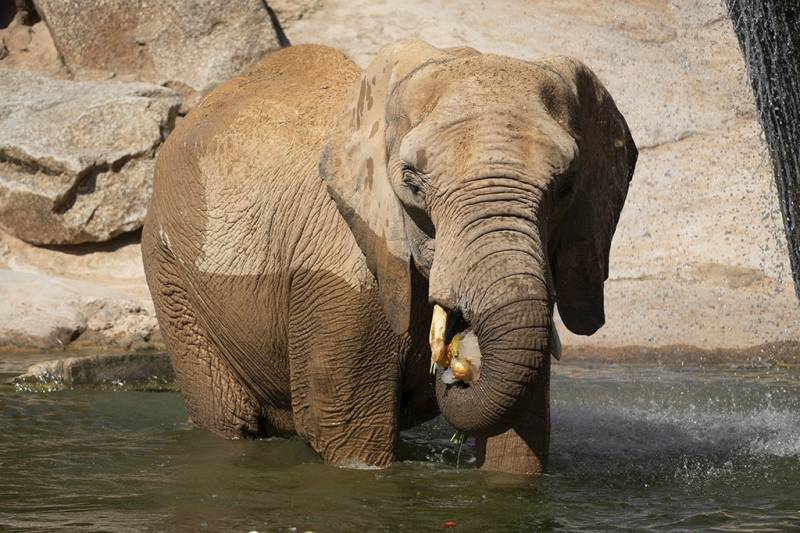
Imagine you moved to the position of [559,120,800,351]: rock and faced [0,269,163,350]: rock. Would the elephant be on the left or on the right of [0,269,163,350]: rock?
left

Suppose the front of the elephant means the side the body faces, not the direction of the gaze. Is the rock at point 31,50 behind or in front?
behind

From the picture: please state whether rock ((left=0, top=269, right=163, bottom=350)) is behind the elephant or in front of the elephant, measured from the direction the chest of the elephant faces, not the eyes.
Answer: behind

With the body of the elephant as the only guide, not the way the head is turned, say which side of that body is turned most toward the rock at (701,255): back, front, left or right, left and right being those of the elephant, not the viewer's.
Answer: left

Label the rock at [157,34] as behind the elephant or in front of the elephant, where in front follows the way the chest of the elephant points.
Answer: behind

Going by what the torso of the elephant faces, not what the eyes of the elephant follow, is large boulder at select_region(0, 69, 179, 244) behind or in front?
behind

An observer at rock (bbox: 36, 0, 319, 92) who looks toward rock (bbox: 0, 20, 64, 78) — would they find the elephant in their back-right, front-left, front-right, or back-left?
back-left

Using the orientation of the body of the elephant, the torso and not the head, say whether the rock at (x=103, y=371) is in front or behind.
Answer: behind

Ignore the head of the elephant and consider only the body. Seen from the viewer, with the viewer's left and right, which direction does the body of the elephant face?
facing the viewer and to the right of the viewer
